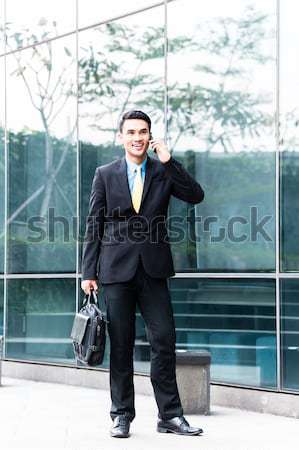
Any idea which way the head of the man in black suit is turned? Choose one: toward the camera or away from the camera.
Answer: toward the camera

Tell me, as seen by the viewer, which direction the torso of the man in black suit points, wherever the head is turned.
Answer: toward the camera

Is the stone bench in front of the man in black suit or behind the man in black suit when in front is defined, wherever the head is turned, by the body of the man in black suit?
behind
